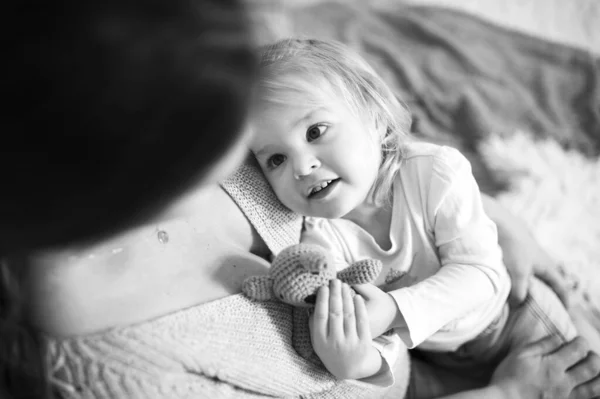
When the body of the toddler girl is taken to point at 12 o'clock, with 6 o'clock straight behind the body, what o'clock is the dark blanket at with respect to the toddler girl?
The dark blanket is roughly at 5 o'clock from the toddler girl.

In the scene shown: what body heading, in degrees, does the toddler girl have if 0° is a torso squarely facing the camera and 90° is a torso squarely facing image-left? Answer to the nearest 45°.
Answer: approximately 45°
